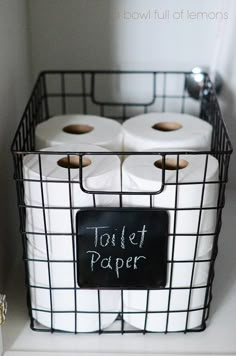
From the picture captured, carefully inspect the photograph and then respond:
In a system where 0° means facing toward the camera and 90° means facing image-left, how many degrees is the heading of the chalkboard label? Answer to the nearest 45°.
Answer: approximately 0°
